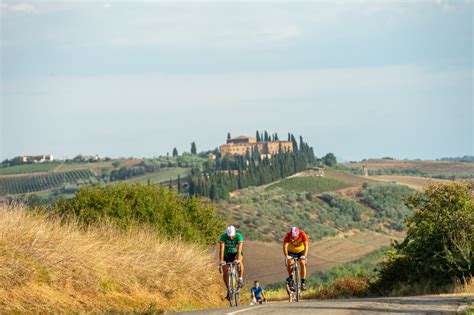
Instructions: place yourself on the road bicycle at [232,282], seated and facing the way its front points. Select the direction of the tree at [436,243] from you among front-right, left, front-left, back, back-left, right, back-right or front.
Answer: back-left

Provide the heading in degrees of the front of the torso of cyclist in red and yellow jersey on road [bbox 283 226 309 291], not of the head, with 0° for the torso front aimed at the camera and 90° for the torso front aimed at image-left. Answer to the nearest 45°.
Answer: approximately 0°

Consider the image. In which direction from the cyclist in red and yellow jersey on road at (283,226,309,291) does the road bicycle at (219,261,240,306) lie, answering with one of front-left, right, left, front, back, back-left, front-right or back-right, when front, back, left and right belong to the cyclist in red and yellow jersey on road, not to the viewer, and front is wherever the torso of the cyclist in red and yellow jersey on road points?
right

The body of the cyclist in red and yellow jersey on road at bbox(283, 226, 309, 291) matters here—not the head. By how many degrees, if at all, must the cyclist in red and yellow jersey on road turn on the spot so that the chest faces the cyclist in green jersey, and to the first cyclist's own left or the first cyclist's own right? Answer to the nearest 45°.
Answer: approximately 90° to the first cyclist's own right

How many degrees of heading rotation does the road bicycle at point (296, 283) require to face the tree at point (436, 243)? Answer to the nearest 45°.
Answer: approximately 135° to its left

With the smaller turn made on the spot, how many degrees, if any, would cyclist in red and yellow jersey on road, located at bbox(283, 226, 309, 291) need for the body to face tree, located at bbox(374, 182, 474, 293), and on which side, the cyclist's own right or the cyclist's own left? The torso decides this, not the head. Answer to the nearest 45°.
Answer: approximately 135° to the cyclist's own left

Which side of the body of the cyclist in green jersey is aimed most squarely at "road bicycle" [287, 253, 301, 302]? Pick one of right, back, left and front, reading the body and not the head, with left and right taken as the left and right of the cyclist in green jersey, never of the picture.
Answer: left

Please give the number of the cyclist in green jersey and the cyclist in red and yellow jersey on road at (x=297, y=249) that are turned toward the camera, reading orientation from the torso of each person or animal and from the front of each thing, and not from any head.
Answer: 2
